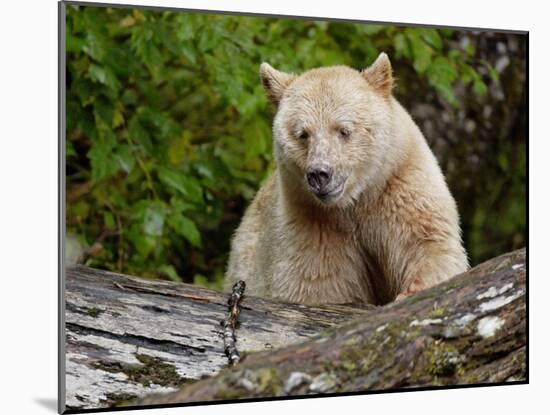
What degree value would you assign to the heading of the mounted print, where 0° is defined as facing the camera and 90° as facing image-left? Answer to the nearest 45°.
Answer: approximately 315°
